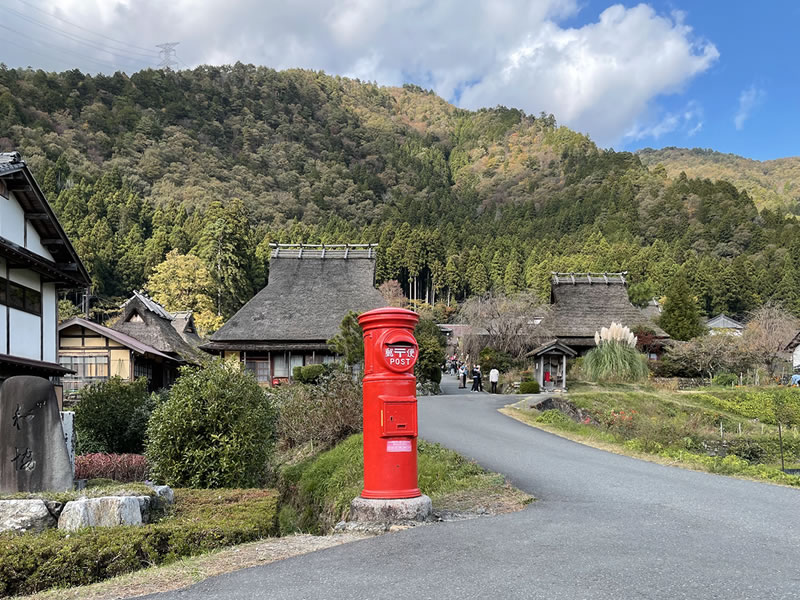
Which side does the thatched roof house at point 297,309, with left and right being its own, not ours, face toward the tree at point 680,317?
left

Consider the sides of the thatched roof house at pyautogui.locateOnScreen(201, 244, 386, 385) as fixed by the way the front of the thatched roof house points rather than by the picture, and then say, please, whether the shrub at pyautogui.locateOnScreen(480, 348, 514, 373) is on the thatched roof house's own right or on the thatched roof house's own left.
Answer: on the thatched roof house's own left

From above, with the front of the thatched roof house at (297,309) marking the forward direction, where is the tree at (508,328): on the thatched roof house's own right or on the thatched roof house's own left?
on the thatched roof house's own left

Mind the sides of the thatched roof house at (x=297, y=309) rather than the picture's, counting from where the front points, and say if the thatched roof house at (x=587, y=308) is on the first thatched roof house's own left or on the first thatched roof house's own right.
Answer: on the first thatched roof house's own left

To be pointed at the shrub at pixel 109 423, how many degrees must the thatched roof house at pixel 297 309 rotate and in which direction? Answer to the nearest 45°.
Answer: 0° — it already faces it

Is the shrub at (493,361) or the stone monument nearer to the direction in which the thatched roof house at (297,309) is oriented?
the stone monument

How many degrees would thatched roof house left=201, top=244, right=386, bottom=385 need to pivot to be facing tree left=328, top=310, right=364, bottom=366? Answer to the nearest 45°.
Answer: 0° — it already faces it
